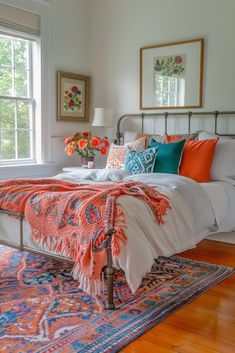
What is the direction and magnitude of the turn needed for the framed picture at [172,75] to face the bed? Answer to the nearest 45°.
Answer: approximately 45° to its left

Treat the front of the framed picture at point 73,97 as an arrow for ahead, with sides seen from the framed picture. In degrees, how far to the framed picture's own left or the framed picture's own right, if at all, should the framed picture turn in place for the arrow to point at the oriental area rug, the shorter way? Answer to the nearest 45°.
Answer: approximately 45° to the framed picture's own right

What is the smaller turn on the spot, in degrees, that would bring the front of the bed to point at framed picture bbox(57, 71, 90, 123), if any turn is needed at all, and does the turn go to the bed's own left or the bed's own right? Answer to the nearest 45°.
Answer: approximately 135° to the bed's own right

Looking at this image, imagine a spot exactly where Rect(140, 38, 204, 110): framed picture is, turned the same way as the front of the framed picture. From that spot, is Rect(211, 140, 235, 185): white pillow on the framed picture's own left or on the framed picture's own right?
on the framed picture's own left

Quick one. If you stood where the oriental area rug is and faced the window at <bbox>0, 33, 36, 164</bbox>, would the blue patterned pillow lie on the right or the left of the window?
right

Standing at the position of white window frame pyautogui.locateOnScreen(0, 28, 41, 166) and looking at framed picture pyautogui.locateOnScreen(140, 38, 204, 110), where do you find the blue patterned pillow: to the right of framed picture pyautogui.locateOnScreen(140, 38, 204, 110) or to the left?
right

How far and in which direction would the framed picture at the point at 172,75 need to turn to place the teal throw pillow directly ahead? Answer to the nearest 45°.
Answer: approximately 45° to its left

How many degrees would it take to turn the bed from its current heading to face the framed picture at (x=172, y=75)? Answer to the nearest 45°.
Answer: approximately 135° to its right

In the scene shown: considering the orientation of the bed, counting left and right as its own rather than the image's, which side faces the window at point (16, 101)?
right

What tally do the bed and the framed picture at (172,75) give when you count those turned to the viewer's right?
0

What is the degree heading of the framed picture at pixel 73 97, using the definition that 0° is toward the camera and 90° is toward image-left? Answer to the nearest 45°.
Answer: approximately 315°

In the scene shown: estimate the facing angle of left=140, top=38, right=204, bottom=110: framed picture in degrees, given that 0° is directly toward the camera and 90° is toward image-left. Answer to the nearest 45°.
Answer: approximately 45°
